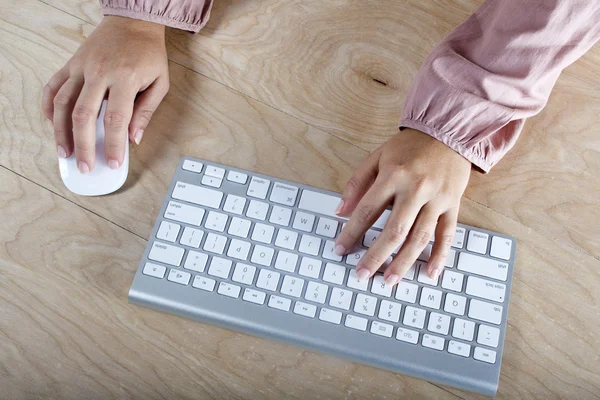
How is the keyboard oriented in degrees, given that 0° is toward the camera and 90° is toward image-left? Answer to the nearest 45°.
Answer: approximately 180°
